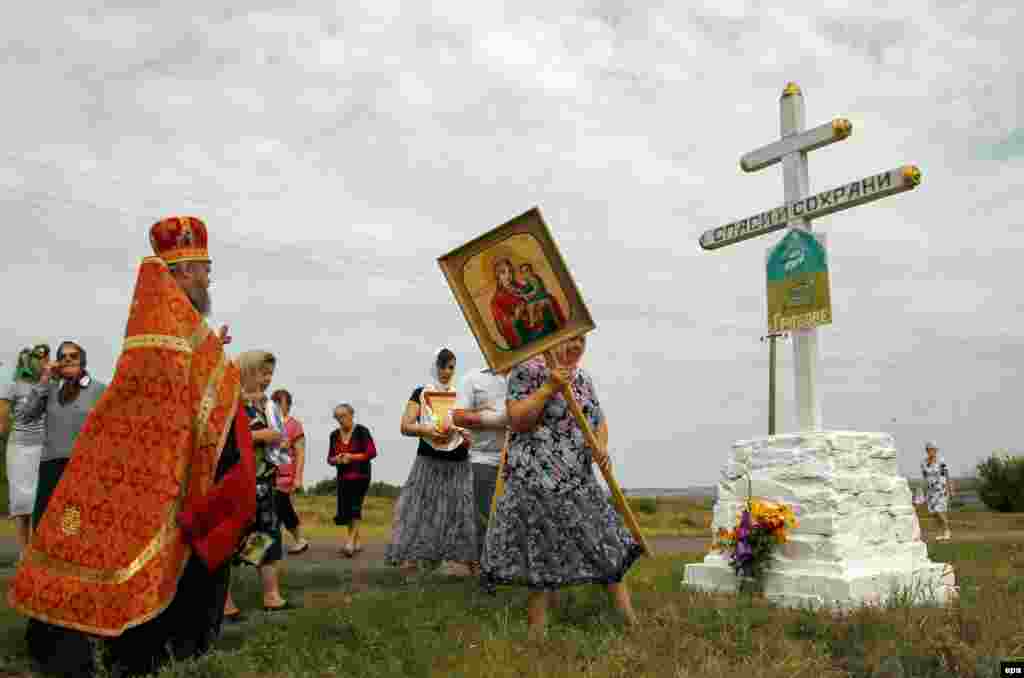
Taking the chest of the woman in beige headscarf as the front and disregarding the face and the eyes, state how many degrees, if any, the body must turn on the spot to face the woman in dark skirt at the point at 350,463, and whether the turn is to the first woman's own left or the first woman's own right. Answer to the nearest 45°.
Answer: approximately 90° to the first woman's own left

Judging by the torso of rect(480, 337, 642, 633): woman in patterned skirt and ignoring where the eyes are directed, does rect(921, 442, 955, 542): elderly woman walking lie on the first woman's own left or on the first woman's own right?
on the first woman's own left

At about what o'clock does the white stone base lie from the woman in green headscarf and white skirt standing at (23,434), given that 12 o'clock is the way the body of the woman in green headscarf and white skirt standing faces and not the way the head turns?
The white stone base is roughly at 1 o'clock from the woman in green headscarf and white skirt standing.

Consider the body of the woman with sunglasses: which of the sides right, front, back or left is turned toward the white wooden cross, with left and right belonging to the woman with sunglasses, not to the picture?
left

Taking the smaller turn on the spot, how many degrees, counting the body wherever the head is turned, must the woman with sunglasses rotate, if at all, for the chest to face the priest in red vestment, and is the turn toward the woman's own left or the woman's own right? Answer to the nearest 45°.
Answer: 0° — they already face them

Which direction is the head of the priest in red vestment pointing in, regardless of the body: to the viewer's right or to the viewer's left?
to the viewer's right

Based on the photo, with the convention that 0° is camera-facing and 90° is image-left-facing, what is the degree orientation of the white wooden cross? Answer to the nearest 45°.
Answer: approximately 45°

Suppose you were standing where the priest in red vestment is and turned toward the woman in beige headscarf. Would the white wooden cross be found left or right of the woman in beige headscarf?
right

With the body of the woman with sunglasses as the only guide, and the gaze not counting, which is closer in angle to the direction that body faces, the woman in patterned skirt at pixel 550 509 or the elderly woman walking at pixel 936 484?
the woman in patterned skirt
